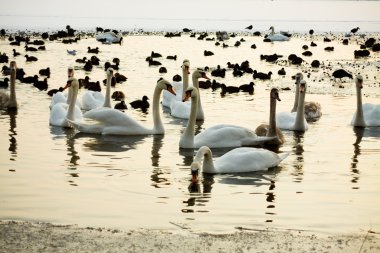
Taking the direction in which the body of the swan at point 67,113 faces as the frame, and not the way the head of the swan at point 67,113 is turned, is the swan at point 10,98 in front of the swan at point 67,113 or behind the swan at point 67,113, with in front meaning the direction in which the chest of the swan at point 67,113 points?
behind

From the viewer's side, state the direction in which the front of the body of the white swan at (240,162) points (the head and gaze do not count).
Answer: to the viewer's left

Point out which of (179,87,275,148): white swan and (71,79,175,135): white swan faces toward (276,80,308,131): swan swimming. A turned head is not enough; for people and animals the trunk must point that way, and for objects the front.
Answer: (71,79,175,135): white swan

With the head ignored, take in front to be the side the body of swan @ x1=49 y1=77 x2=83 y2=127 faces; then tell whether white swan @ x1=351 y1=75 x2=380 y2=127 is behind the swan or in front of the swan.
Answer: in front

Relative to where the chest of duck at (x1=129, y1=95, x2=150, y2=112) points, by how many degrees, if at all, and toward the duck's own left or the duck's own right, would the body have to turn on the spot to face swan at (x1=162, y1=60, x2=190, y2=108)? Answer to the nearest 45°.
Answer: approximately 45° to the duck's own left

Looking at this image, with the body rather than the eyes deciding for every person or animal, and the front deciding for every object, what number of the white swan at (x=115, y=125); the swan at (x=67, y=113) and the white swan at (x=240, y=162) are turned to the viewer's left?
1

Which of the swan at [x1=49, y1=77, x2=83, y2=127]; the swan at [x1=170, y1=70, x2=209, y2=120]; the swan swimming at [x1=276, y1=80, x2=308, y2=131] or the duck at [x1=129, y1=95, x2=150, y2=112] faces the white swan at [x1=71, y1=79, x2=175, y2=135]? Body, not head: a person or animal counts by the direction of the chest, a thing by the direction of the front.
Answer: the swan at [x1=49, y1=77, x2=83, y2=127]

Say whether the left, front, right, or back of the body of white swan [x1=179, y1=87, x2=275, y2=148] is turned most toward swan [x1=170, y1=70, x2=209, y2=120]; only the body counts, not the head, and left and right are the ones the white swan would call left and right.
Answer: right

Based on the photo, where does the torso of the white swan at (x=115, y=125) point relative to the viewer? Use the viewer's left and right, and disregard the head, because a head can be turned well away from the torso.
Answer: facing to the right of the viewer

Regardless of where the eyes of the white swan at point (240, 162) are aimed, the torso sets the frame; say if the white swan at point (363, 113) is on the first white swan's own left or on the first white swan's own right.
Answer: on the first white swan's own right

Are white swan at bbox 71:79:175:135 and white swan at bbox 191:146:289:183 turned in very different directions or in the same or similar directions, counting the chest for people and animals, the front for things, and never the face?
very different directions

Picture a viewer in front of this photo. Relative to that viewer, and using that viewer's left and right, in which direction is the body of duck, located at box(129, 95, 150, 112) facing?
facing to the right of the viewer

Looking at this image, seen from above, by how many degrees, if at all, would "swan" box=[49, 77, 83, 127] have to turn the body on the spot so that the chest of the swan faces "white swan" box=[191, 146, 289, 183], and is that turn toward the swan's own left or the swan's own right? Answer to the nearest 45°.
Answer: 0° — it already faces it

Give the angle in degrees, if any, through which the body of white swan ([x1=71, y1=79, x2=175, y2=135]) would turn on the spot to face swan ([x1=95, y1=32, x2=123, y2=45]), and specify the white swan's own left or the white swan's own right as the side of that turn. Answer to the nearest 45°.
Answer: approximately 90° to the white swan's own left

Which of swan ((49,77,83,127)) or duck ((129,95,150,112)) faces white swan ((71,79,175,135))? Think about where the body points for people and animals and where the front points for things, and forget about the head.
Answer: the swan

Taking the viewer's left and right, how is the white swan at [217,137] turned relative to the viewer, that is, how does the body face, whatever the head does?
facing to the left of the viewer

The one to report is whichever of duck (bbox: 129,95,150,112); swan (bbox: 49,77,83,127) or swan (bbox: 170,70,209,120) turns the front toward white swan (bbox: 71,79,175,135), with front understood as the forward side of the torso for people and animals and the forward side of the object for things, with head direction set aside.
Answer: swan (bbox: 49,77,83,127)
